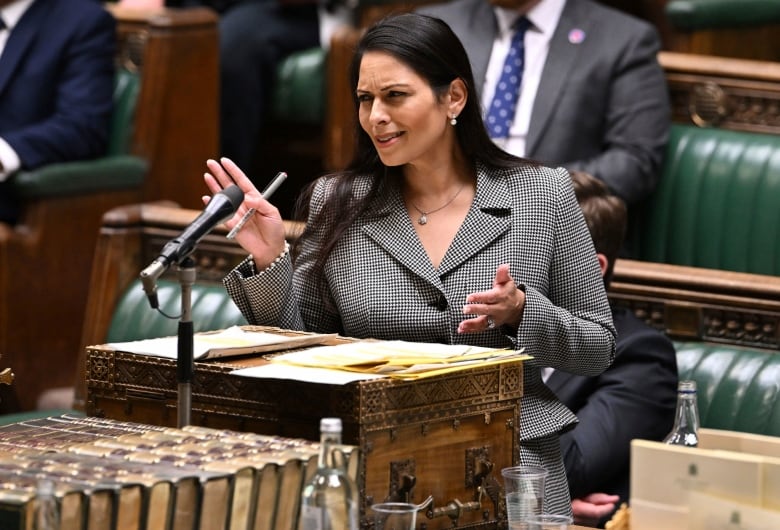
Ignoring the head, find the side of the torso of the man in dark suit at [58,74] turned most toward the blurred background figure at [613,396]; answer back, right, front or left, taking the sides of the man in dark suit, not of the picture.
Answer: left

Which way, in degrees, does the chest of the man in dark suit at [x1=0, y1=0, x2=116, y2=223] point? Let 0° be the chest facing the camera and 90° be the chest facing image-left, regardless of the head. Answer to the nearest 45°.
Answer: approximately 45°

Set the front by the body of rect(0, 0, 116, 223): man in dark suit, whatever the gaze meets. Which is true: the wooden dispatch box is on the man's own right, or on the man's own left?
on the man's own left

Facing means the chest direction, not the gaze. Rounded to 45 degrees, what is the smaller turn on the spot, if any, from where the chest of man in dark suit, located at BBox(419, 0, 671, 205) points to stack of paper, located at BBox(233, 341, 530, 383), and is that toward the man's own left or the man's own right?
approximately 45° to the man's own left

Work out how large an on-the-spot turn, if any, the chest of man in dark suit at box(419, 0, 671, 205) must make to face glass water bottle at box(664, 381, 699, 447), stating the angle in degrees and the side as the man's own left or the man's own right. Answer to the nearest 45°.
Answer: approximately 45° to the man's own left
